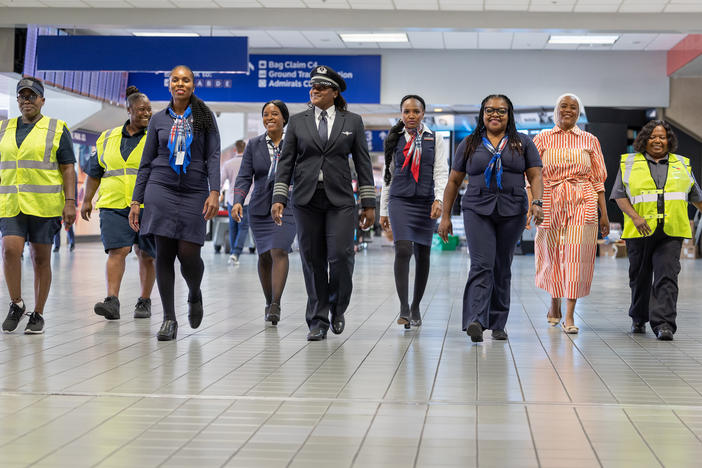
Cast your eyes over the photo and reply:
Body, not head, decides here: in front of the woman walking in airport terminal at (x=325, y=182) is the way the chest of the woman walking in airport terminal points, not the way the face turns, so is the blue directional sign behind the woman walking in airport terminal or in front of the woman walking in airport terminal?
behind

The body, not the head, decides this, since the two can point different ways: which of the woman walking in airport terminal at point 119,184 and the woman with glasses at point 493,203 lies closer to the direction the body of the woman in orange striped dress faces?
the woman with glasses

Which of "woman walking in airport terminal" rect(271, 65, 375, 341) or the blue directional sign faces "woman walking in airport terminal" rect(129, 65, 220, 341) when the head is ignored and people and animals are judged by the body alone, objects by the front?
the blue directional sign

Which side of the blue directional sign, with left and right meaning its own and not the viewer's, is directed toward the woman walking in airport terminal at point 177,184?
front

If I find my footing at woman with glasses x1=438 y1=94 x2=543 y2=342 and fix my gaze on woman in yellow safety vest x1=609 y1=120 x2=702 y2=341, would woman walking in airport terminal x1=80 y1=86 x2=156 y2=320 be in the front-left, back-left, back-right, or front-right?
back-left

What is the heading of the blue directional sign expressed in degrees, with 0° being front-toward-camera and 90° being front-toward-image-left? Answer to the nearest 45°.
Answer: approximately 0°

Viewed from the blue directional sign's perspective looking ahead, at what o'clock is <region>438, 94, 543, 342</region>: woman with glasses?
The woman with glasses is roughly at 12 o'clock from the blue directional sign.

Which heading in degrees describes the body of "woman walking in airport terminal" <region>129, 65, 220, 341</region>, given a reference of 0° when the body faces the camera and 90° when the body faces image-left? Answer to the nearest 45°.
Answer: approximately 0°

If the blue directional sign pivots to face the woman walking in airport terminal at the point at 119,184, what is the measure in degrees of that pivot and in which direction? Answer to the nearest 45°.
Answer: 0° — it already faces them

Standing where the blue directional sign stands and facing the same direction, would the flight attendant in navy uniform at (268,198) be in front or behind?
in front
